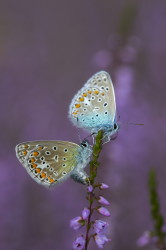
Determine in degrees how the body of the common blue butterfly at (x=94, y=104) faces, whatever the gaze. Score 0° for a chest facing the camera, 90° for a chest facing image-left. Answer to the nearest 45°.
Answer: approximately 270°

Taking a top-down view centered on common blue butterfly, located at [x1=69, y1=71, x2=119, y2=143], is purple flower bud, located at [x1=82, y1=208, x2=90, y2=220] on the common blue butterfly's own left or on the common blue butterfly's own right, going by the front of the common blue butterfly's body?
on the common blue butterfly's own right

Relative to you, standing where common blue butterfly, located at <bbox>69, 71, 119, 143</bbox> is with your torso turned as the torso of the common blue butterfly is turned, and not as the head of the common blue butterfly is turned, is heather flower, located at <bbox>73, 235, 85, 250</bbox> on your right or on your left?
on your right

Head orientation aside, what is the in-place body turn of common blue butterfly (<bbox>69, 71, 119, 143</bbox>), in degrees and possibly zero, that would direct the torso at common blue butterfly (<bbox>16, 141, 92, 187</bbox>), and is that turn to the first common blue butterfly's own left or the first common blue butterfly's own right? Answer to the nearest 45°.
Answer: approximately 135° to the first common blue butterfly's own right
